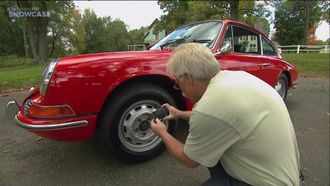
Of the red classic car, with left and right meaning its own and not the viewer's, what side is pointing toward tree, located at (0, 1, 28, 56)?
right

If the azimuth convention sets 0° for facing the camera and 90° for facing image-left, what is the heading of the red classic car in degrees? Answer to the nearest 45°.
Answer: approximately 45°
